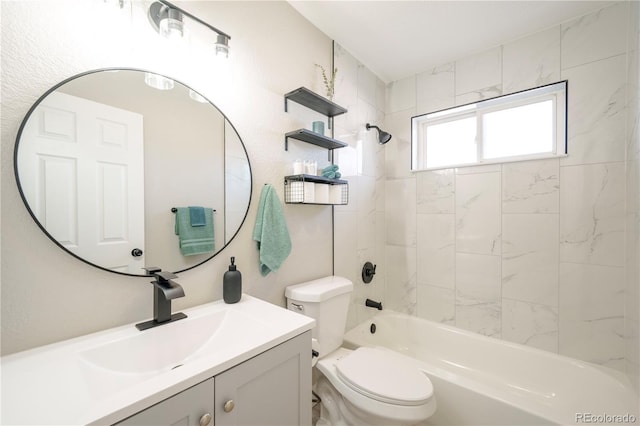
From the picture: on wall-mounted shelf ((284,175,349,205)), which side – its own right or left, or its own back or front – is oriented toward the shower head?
left

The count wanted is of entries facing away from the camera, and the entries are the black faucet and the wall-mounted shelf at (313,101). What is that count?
0

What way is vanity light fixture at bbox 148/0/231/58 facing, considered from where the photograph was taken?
facing the viewer and to the right of the viewer

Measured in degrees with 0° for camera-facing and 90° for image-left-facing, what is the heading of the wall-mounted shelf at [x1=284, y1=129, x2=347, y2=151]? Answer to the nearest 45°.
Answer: approximately 315°

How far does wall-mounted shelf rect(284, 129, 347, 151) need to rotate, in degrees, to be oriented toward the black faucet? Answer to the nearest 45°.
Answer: approximately 90° to its right

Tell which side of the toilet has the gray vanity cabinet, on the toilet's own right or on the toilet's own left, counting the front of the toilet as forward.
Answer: on the toilet's own right
